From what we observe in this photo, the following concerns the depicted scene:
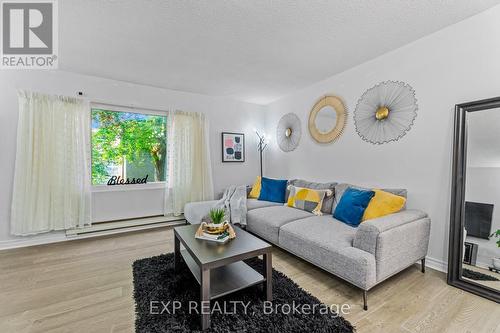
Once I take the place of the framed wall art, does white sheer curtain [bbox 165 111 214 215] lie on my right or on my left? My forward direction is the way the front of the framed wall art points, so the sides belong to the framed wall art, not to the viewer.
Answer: on my right

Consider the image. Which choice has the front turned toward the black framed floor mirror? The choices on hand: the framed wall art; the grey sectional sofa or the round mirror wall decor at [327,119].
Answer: the framed wall art

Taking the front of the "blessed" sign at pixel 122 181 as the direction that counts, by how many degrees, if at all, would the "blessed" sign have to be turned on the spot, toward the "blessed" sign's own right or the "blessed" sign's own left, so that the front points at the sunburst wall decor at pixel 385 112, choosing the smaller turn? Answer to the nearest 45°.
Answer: approximately 45° to the "blessed" sign's own left

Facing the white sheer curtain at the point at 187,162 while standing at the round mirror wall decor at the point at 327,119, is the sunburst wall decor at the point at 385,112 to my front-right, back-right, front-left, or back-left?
back-left

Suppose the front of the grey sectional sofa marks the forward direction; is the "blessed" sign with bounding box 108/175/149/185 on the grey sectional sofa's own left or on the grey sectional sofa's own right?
on the grey sectional sofa's own right

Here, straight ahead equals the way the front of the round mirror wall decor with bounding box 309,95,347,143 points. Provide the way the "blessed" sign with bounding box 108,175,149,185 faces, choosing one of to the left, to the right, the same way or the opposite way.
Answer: to the left

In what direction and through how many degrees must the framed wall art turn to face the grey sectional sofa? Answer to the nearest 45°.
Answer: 0° — it already faces it
